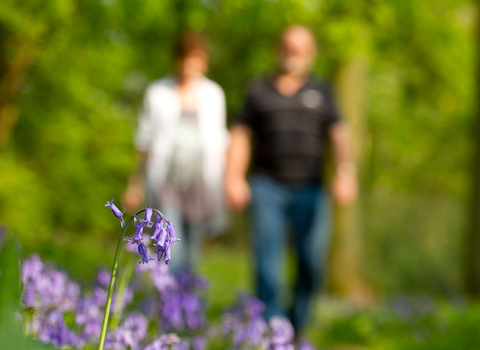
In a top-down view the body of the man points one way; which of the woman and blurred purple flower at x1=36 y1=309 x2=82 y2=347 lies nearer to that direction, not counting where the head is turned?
the blurred purple flower

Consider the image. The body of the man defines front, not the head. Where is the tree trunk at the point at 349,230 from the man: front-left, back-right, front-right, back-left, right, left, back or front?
back

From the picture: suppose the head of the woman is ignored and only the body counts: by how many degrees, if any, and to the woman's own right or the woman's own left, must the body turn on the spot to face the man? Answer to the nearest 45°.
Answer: approximately 90° to the woman's own left

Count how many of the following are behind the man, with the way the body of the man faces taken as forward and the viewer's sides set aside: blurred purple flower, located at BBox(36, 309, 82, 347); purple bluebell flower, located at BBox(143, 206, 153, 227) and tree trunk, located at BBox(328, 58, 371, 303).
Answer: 1

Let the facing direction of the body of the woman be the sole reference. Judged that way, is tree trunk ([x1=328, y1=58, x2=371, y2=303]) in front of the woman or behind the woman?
behind

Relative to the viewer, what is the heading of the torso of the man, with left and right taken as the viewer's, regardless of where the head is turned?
facing the viewer

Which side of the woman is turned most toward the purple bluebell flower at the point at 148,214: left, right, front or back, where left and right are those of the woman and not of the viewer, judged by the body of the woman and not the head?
front

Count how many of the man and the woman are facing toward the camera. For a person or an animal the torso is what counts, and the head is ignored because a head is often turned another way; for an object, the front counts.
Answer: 2

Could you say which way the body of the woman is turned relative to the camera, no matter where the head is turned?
toward the camera
